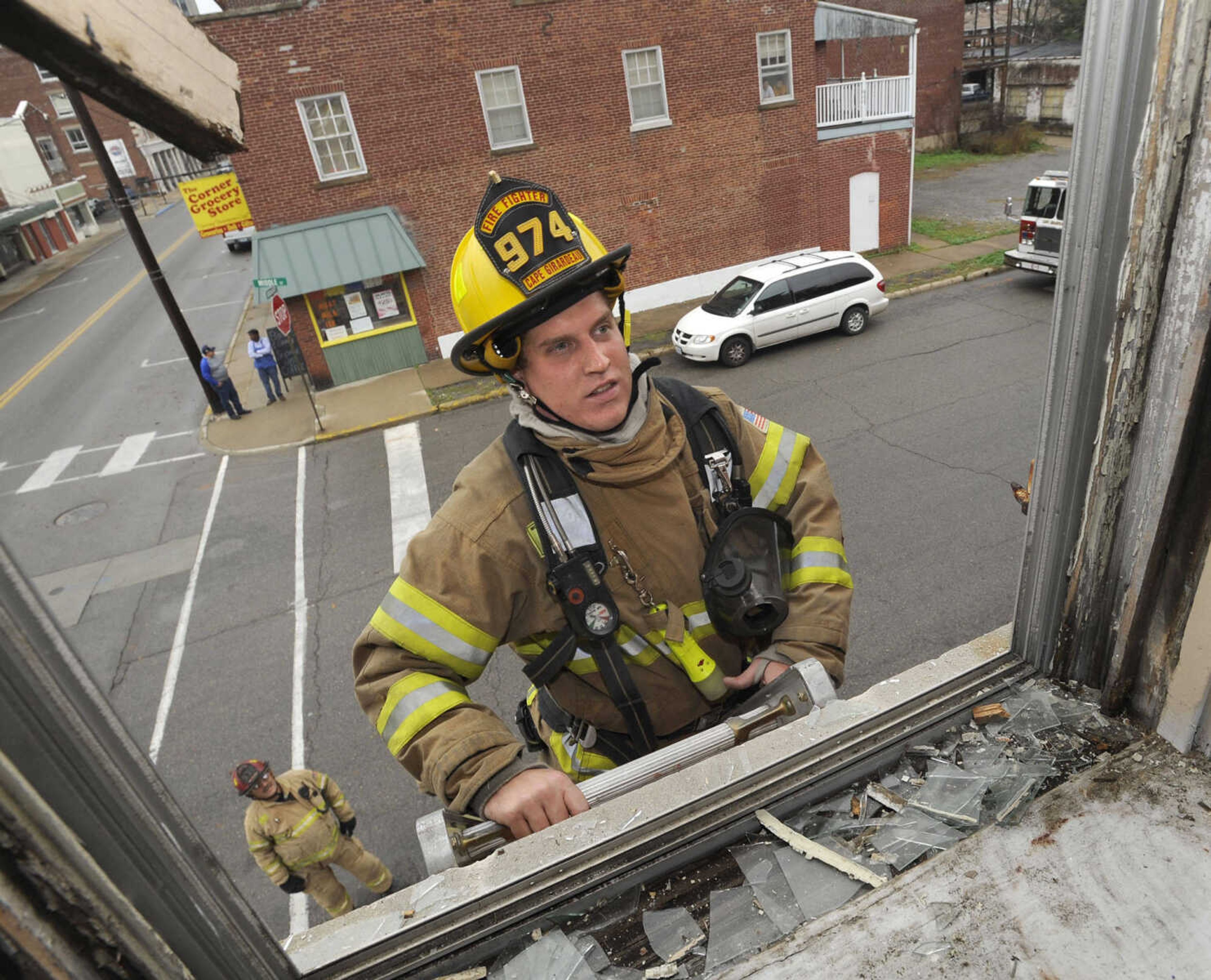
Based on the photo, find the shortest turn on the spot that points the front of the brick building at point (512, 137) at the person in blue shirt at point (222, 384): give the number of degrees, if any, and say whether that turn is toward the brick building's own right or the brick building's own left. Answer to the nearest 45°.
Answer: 0° — it already faces them

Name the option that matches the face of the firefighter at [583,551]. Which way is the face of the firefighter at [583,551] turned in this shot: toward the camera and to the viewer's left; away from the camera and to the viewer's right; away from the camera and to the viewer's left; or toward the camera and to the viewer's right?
toward the camera and to the viewer's right

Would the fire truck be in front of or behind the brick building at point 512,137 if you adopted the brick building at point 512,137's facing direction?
behind

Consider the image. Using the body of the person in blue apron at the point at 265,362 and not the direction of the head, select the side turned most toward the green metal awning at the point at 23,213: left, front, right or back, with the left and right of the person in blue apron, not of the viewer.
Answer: back

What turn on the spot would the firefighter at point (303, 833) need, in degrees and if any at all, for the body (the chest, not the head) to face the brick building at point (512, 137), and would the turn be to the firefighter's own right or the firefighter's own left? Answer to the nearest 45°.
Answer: approximately 135° to the firefighter's own left

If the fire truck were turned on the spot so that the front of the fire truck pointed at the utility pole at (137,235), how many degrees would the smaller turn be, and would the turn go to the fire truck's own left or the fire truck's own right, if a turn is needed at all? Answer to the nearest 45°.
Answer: approximately 45° to the fire truck's own right

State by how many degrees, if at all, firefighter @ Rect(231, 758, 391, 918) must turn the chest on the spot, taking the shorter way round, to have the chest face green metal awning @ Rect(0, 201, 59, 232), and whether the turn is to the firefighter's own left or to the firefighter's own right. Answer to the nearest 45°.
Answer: approximately 180°

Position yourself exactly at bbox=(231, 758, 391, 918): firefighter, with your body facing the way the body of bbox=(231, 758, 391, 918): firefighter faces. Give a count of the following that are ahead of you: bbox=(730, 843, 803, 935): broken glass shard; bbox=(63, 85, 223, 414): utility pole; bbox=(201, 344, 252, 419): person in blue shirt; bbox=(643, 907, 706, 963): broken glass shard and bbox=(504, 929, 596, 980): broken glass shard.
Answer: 3
